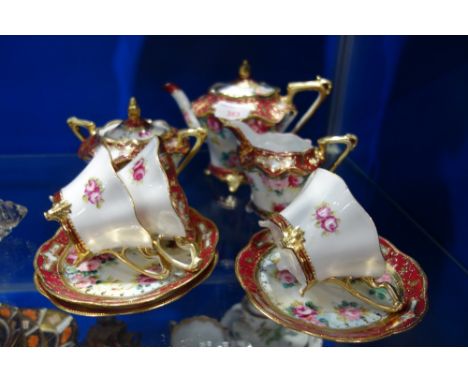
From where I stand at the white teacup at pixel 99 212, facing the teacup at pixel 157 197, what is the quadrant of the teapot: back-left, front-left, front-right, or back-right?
front-left

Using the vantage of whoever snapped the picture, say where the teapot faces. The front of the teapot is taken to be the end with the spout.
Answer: facing to the left of the viewer

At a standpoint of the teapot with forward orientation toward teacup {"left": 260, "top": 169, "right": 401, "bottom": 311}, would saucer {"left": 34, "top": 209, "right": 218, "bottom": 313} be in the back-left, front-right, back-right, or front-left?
front-right
